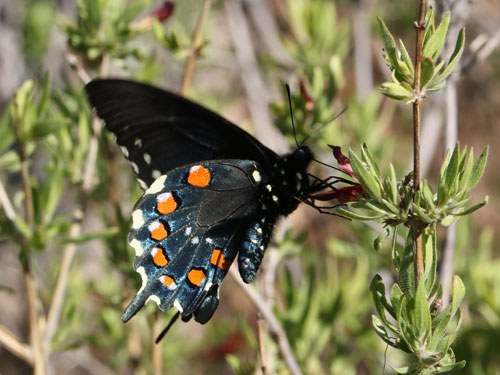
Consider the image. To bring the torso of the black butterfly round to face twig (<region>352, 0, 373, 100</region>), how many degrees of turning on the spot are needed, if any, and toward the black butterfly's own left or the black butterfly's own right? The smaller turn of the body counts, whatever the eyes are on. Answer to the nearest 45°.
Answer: approximately 45° to the black butterfly's own left

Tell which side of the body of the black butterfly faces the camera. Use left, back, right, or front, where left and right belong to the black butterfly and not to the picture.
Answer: right

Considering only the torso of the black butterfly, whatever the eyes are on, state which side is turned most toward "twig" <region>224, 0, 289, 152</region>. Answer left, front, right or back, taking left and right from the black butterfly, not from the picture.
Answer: left
